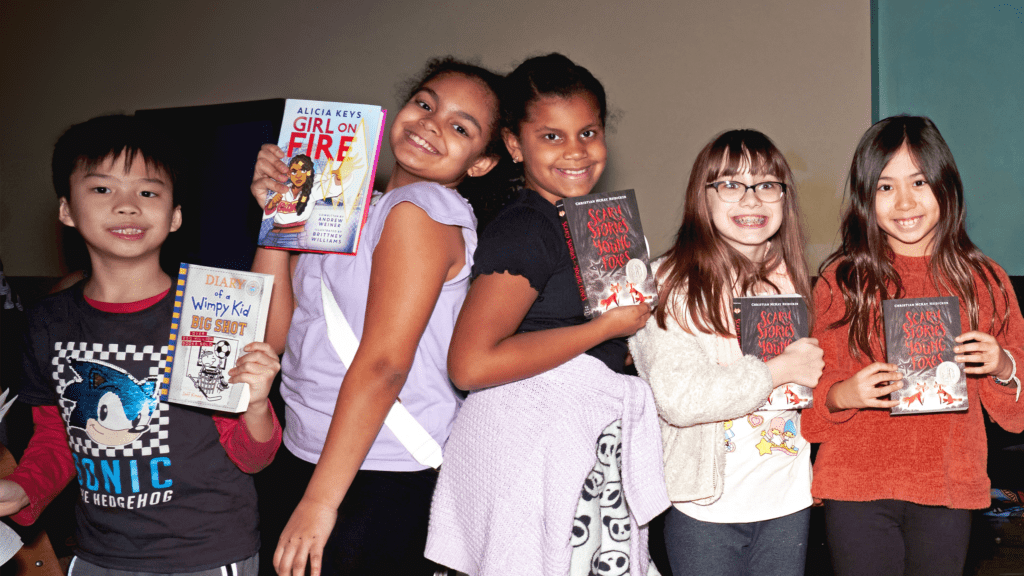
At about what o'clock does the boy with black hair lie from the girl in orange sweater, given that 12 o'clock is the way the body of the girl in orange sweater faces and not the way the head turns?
The boy with black hair is roughly at 2 o'clock from the girl in orange sweater.

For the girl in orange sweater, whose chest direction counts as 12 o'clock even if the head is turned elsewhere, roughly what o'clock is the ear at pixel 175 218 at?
The ear is roughly at 2 o'clock from the girl in orange sweater.

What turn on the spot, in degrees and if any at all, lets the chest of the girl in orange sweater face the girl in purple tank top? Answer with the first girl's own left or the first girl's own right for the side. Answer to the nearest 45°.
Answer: approximately 45° to the first girl's own right

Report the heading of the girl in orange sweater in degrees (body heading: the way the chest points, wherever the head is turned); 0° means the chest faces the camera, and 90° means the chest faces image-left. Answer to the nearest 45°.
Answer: approximately 0°
